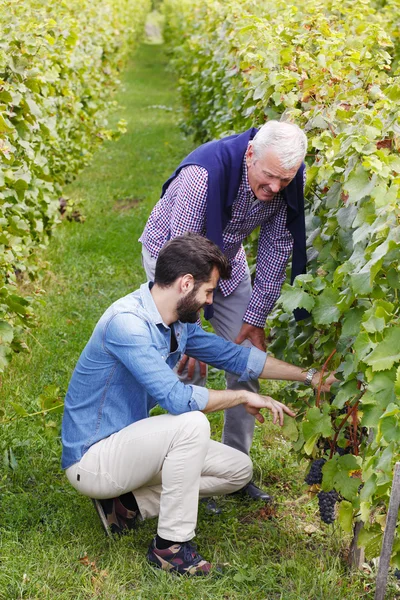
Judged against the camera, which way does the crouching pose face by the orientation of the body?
to the viewer's right
